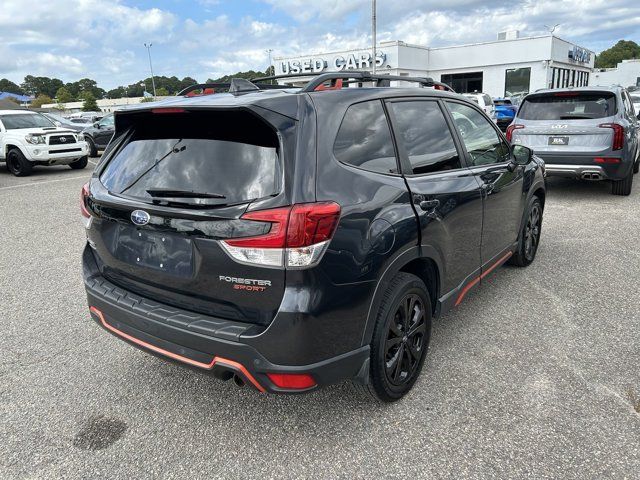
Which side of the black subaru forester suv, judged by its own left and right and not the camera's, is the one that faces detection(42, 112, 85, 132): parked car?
left

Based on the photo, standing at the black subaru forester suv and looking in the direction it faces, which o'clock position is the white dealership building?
The white dealership building is roughly at 11 o'clock from the black subaru forester suv.

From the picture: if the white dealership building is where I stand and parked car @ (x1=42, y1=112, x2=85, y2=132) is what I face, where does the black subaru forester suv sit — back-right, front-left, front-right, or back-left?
front-left

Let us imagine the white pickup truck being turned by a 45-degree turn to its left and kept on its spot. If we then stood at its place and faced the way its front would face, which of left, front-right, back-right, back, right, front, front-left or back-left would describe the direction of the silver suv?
front-right

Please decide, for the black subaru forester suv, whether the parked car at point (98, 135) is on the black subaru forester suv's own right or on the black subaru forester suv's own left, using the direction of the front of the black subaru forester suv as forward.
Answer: on the black subaru forester suv's own left

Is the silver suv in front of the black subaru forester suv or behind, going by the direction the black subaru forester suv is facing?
in front

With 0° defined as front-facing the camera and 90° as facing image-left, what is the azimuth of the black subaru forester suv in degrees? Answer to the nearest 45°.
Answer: approximately 225°

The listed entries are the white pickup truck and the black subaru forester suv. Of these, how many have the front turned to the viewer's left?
0

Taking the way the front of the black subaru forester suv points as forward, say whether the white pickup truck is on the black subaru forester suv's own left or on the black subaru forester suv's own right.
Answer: on the black subaru forester suv's own left

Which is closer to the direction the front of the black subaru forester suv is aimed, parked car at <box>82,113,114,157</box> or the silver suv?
the silver suv

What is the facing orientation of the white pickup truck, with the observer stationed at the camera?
facing the viewer and to the right of the viewer

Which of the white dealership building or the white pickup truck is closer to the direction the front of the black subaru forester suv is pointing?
the white dealership building

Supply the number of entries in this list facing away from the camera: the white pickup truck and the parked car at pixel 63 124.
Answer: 0
